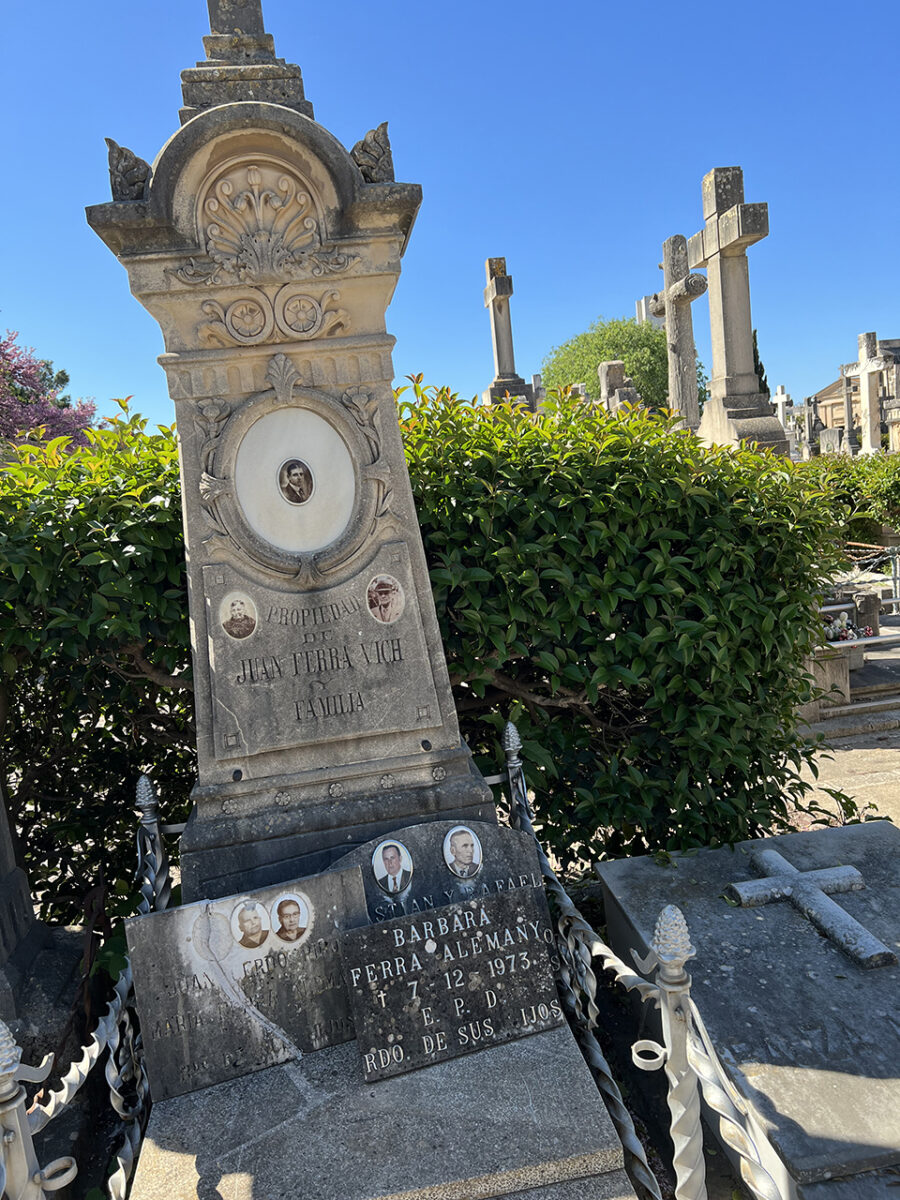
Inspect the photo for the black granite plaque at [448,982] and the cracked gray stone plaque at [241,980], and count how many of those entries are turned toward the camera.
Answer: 2

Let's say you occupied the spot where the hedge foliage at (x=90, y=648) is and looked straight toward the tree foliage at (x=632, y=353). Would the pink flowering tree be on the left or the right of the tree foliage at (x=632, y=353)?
left

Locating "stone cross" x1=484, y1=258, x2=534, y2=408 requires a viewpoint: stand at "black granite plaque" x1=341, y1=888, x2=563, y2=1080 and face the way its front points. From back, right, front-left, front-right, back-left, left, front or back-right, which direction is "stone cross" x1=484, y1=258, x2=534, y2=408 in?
back

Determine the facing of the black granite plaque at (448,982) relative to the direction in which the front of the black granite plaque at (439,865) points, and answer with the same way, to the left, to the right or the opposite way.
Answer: the same way

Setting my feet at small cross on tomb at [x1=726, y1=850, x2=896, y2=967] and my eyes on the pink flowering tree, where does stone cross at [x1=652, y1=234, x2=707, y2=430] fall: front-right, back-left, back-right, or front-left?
front-right

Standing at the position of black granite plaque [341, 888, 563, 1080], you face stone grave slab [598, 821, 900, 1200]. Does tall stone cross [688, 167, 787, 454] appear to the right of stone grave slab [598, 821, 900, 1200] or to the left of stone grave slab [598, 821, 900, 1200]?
left

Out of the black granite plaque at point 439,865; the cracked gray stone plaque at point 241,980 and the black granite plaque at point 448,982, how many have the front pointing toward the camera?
3

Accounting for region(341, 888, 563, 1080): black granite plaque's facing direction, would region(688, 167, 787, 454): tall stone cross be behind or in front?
behind

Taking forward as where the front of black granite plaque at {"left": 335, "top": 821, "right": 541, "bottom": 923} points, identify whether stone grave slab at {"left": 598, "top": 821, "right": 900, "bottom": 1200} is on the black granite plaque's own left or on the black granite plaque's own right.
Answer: on the black granite plaque's own left

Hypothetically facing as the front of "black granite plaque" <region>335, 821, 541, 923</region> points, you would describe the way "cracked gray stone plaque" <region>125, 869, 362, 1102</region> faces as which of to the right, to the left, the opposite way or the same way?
the same way

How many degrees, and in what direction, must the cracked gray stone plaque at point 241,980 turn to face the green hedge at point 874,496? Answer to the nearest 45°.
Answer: approximately 135° to its left

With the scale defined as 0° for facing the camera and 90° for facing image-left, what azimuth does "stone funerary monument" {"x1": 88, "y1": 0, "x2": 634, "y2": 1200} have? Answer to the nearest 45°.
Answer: approximately 0°

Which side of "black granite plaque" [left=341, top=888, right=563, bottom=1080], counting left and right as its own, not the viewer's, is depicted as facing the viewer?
front

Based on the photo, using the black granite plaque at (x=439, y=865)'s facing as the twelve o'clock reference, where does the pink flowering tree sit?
The pink flowering tree is roughly at 5 o'clock from the black granite plaque.

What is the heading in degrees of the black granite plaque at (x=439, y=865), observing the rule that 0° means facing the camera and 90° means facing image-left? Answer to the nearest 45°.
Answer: approximately 0°

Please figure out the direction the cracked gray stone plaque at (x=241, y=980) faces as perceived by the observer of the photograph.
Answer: facing the viewer

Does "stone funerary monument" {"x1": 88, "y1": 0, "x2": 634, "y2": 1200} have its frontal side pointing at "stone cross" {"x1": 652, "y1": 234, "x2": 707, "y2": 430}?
no

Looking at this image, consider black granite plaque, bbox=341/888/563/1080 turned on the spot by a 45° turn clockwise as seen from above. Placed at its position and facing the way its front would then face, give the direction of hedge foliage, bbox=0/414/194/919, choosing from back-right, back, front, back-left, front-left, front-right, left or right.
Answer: right
